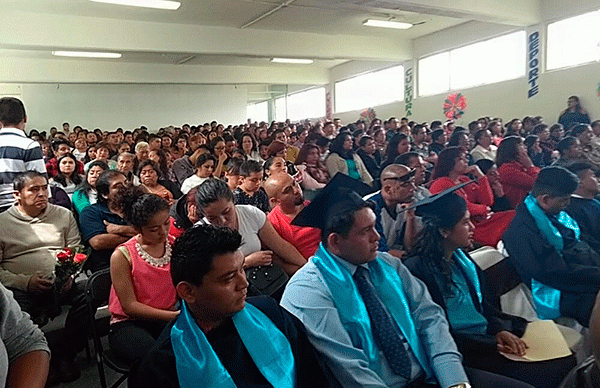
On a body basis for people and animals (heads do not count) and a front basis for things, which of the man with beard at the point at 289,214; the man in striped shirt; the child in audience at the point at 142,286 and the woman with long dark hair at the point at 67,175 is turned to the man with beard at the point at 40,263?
the woman with long dark hair

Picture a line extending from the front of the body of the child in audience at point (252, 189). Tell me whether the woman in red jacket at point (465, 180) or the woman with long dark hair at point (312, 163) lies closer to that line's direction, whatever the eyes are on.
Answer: the woman in red jacket

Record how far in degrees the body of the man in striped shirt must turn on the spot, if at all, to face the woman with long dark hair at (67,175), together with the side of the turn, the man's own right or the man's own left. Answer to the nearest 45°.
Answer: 0° — they already face them

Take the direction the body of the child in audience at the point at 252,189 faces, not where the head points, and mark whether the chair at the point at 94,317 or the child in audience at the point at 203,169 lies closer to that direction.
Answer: the chair

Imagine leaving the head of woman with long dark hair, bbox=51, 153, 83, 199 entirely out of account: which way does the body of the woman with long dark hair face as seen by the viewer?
toward the camera

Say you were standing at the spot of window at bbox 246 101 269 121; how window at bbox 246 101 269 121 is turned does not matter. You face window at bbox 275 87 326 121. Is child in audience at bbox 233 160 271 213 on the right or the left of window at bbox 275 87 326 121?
right

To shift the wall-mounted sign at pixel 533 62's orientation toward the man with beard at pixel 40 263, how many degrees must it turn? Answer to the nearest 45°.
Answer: approximately 45° to its left

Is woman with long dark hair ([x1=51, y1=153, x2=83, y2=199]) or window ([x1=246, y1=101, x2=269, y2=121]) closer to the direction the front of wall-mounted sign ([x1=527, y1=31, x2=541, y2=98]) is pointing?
the woman with long dark hair

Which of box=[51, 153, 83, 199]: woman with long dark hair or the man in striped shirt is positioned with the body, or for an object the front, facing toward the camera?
the woman with long dark hair

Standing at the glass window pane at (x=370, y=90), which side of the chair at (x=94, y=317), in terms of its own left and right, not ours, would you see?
left

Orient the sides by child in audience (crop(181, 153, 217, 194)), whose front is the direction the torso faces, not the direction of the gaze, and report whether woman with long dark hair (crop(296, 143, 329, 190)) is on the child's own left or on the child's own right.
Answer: on the child's own left

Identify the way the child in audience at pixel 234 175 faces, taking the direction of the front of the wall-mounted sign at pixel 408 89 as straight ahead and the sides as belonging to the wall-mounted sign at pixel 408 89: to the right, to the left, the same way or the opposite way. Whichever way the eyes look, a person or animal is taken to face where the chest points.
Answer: to the left

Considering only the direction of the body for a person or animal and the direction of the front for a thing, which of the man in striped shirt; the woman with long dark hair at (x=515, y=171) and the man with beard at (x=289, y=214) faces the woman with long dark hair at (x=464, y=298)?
the man with beard

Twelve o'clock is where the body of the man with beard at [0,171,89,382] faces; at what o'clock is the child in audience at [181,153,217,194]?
The child in audience is roughly at 7 o'clock from the man with beard.

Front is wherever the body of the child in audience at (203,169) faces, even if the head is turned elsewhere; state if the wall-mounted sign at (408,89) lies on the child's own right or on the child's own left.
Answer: on the child's own left
